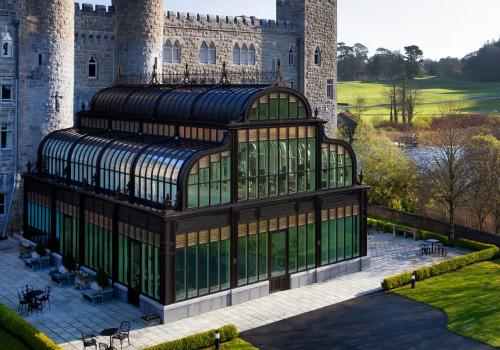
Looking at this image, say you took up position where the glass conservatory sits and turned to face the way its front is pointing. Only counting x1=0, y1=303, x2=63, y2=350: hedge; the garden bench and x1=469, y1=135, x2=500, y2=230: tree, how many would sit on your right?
1

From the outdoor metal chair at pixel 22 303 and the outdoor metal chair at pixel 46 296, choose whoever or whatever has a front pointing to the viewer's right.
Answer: the outdoor metal chair at pixel 22 303

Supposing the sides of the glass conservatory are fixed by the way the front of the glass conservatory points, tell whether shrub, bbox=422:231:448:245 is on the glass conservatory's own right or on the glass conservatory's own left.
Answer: on the glass conservatory's own left

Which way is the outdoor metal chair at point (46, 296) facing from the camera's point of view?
to the viewer's left

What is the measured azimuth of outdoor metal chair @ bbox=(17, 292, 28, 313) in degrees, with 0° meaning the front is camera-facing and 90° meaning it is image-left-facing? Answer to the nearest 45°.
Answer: approximately 270°

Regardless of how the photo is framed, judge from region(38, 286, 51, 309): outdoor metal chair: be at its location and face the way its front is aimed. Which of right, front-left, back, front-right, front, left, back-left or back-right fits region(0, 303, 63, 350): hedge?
left
